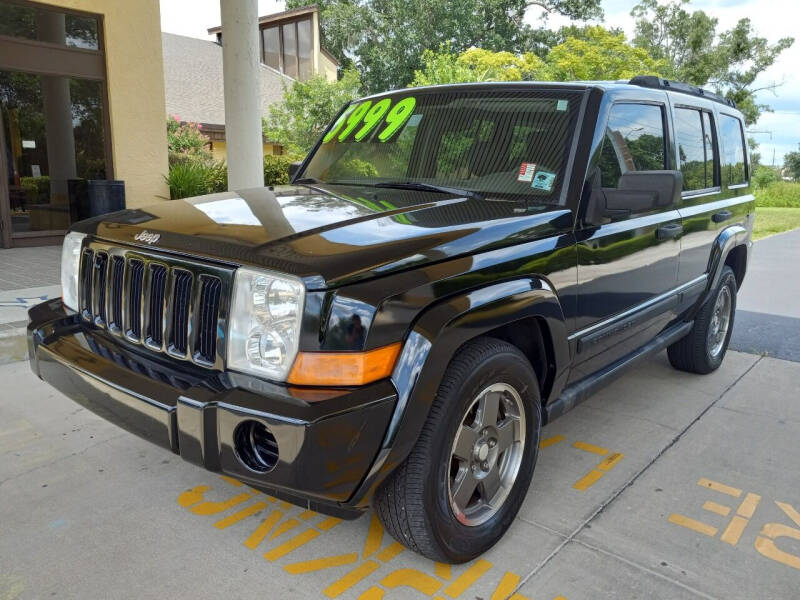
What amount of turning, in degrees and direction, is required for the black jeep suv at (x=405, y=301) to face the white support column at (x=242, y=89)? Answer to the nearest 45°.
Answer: approximately 135° to its right

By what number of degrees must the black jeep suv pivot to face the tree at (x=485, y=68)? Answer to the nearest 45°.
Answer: approximately 135° to its right

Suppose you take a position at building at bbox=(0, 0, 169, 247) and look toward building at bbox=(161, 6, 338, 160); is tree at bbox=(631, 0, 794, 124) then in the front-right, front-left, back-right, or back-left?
front-right

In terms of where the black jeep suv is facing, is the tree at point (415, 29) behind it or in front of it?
behind

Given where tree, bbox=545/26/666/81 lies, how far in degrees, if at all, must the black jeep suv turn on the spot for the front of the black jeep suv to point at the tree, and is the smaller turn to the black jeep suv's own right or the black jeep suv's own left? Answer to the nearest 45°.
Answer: approximately 135° to the black jeep suv's own right

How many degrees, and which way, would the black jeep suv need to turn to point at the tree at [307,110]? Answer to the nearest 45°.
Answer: approximately 135° to its right

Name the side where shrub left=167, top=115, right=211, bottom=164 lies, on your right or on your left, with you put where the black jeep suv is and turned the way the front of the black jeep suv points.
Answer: on your right

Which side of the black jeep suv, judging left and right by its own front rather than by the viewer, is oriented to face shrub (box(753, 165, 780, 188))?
back

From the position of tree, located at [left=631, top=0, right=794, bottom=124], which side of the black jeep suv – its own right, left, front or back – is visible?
back

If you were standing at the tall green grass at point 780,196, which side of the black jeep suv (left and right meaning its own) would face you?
back
